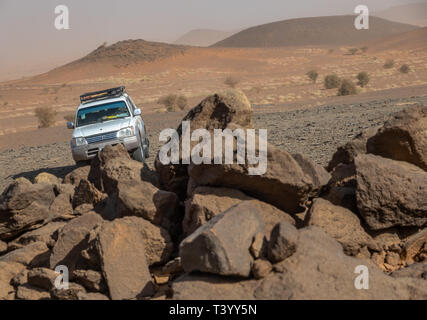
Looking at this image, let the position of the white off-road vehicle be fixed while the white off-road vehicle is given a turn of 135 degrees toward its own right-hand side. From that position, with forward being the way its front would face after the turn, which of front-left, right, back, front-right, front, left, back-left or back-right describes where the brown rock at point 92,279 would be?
back-left

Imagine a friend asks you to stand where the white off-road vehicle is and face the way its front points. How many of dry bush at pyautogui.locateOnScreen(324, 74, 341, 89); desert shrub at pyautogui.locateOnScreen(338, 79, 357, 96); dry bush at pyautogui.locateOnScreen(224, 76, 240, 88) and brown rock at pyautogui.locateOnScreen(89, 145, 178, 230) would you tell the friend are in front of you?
1

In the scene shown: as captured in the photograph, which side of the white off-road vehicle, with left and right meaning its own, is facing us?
front

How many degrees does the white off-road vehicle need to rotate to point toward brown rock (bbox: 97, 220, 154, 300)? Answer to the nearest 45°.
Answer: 0° — it already faces it

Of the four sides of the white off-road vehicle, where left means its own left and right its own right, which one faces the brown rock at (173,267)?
front

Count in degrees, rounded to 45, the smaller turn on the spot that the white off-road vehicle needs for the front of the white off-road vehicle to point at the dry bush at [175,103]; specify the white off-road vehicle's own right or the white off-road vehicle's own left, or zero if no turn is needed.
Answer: approximately 180°

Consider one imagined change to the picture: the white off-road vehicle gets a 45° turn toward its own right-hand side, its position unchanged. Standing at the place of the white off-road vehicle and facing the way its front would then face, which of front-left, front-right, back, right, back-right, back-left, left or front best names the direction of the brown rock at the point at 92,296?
front-left

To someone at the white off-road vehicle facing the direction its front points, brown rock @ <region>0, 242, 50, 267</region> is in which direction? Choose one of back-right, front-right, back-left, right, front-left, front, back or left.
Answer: front

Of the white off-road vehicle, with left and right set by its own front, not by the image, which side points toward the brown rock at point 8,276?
front

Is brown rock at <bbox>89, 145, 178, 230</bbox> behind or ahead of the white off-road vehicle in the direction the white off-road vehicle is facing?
ahead

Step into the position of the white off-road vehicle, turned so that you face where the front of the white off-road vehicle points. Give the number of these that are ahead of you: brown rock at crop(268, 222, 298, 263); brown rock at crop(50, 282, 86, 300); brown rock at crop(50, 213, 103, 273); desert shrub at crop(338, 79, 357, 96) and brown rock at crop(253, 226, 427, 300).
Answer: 4

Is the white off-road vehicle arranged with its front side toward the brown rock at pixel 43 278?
yes

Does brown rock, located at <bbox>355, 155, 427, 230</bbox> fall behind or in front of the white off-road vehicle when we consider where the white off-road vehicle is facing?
in front

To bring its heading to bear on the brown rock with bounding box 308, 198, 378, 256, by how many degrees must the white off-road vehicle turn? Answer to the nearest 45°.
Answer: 0° — it already faces it
